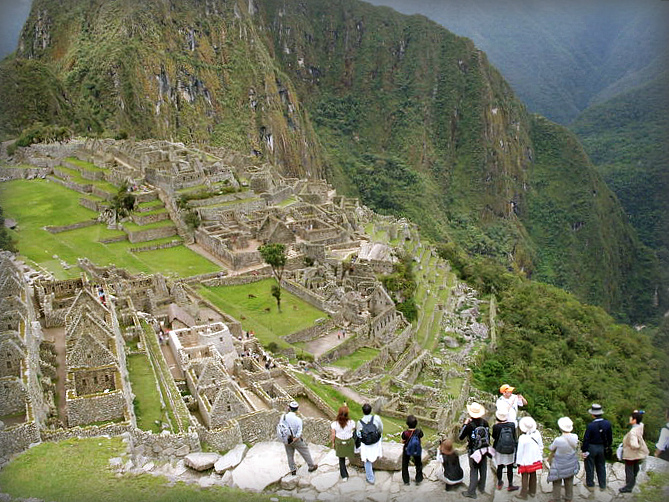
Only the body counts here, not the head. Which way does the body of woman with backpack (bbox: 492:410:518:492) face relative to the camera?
away from the camera

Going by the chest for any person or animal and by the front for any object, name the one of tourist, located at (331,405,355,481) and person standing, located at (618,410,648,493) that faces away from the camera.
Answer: the tourist

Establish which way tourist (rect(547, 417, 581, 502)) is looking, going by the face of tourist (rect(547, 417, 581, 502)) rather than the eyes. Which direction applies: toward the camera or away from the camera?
away from the camera

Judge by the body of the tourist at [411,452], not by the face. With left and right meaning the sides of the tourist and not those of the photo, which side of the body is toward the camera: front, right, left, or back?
back

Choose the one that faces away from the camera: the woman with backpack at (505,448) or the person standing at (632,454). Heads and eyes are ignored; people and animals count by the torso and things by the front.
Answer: the woman with backpack

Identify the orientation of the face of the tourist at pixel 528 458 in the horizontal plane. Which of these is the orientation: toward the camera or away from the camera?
away from the camera

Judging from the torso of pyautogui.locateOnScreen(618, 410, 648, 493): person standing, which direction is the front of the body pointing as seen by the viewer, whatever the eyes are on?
to the viewer's left

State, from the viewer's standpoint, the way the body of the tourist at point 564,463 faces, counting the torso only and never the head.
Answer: away from the camera

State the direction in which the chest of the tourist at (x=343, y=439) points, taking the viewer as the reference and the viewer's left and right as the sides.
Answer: facing away from the viewer

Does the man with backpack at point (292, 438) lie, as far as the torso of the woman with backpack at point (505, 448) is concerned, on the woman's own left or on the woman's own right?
on the woman's own left

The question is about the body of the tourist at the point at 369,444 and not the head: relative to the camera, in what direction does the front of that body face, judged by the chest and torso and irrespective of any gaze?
away from the camera
